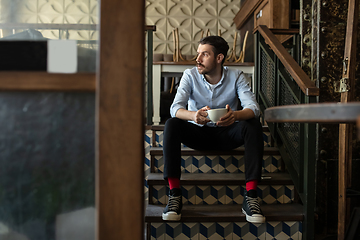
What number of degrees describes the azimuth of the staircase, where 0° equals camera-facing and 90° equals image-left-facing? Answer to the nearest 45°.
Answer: approximately 0°

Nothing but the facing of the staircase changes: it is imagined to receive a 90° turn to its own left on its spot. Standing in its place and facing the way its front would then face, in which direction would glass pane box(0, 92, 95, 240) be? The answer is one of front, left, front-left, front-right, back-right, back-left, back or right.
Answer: right

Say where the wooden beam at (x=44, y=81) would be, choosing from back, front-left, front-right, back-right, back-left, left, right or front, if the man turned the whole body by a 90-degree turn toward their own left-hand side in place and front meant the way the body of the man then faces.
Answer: right

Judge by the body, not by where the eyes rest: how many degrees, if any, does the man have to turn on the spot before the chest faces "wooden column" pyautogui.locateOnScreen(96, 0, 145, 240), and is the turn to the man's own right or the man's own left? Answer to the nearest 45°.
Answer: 0° — they already face it

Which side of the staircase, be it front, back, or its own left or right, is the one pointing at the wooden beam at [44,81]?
front

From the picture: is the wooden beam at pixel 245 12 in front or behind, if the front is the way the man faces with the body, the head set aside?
behind

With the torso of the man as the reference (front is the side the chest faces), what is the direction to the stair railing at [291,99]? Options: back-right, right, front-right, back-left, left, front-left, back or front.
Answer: left

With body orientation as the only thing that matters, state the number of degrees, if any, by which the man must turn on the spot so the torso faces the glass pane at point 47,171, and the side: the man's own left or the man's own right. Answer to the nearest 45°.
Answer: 0° — they already face it

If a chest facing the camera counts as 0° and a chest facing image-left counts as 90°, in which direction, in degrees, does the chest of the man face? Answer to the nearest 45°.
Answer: approximately 0°

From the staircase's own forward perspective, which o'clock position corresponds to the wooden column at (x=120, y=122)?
The wooden column is roughly at 12 o'clock from the staircase.
